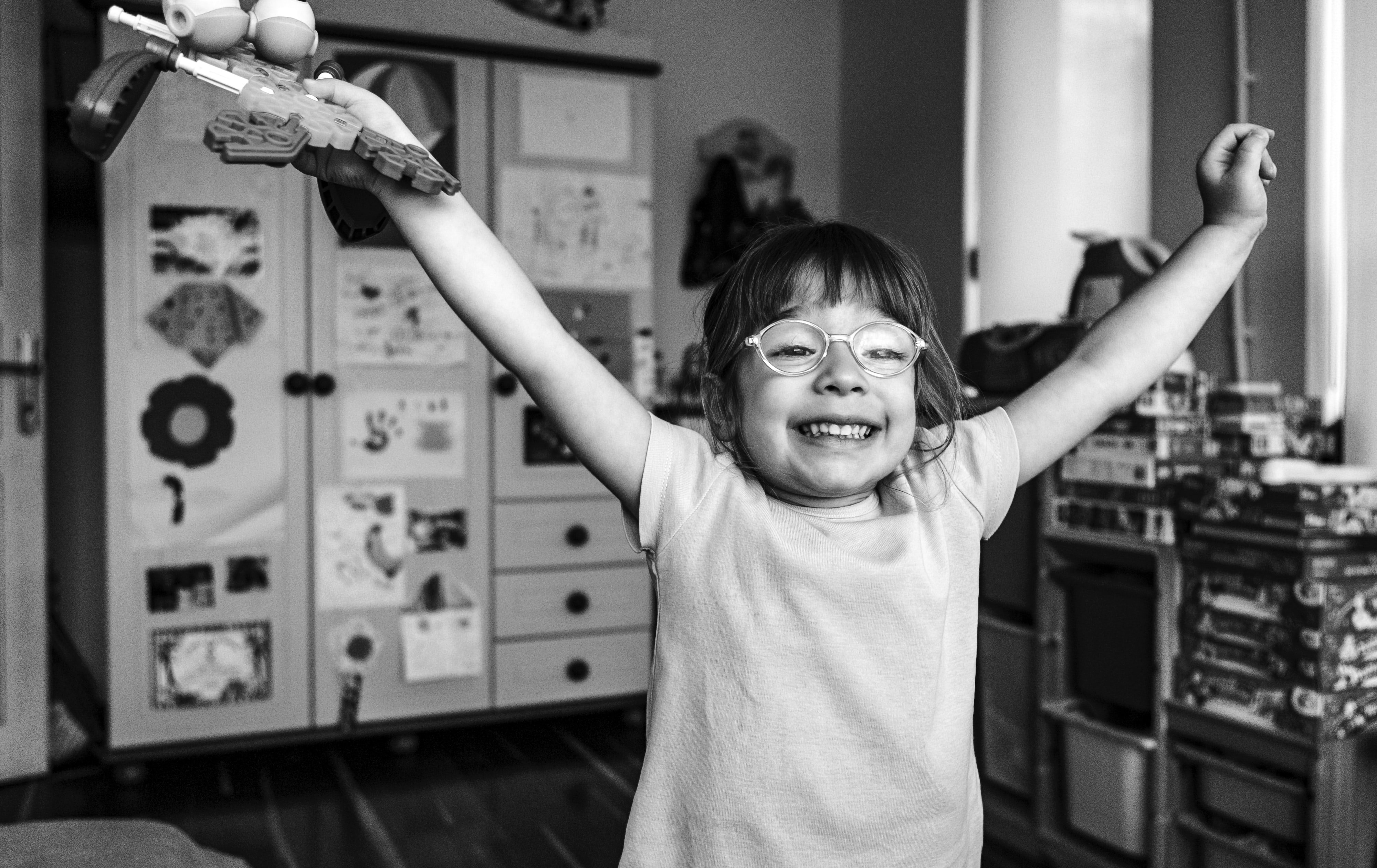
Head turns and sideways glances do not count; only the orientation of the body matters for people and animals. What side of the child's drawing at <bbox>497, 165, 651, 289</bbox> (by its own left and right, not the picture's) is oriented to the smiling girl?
front

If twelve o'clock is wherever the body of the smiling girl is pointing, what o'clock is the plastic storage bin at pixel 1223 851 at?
The plastic storage bin is roughly at 7 o'clock from the smiling girl.

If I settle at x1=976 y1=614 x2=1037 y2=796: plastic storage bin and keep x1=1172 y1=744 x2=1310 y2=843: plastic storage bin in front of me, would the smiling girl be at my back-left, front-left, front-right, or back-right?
front-right

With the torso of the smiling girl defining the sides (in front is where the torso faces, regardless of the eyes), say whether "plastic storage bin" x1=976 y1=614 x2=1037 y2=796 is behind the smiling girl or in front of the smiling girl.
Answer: behind

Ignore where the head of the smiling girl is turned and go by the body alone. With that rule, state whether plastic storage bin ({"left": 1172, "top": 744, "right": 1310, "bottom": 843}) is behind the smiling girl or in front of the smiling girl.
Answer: behind

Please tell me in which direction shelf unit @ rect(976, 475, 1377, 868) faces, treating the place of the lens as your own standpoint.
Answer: facing the viewer and to the left of the viewer

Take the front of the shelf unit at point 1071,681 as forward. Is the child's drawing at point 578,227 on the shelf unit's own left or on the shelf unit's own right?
on the shelf unit's own right

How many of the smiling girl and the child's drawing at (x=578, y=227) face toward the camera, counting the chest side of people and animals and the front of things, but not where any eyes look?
2

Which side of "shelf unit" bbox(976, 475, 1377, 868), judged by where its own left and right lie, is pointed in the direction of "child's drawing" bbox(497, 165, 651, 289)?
right

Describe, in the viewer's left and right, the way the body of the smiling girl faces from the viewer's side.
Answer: facing the viewer

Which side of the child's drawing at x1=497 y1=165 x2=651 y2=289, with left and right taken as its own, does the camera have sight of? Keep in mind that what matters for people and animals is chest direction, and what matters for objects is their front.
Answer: front

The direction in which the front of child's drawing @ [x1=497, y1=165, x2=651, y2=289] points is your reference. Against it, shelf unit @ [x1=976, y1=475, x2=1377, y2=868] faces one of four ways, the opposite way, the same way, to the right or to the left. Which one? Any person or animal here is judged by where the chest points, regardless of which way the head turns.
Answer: to the right
